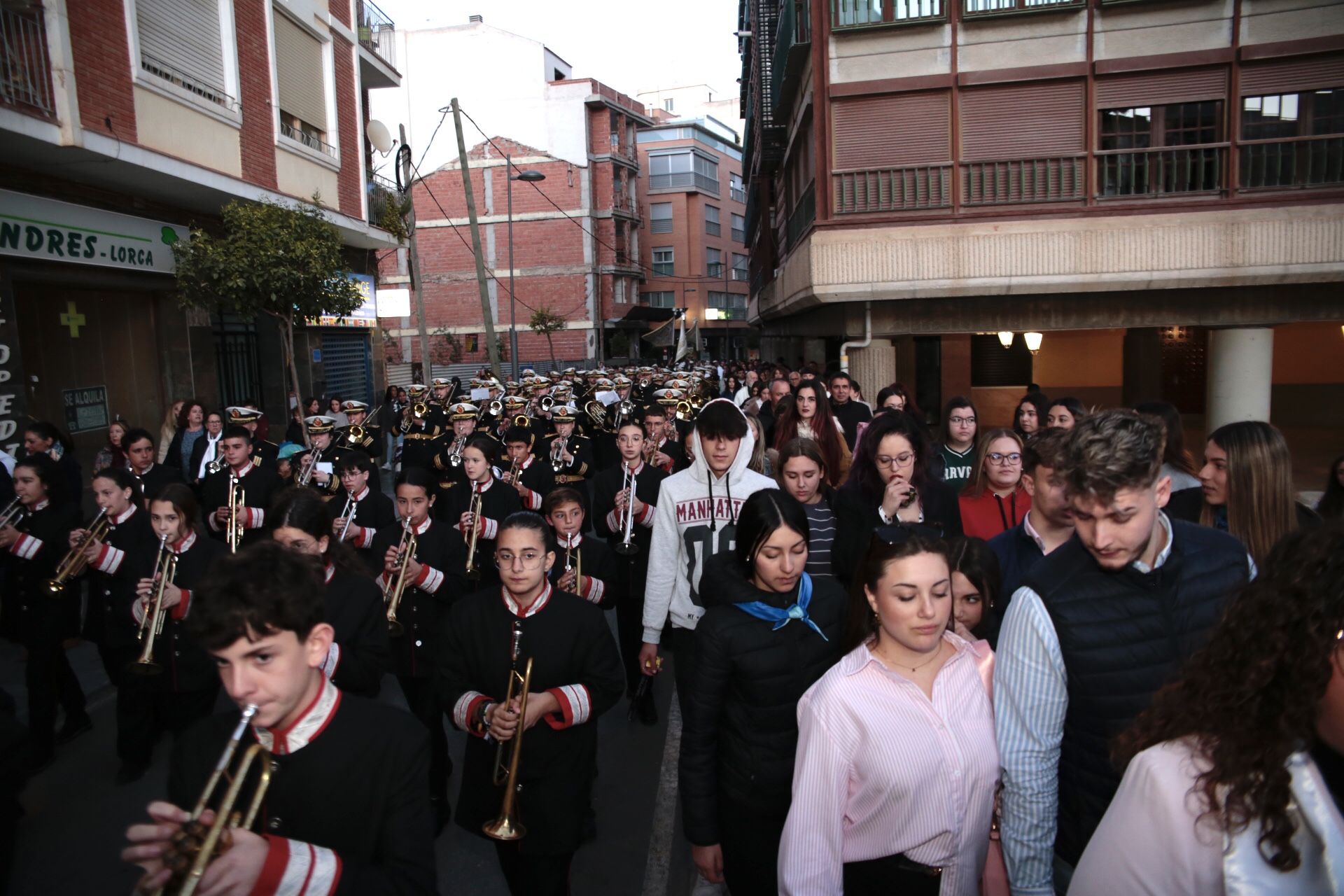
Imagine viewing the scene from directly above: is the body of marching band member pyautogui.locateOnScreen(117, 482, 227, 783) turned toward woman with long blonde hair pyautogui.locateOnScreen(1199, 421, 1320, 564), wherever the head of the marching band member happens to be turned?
no

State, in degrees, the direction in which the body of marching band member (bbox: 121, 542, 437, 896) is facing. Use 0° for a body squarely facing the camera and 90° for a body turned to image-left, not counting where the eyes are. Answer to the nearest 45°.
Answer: approximately 45°

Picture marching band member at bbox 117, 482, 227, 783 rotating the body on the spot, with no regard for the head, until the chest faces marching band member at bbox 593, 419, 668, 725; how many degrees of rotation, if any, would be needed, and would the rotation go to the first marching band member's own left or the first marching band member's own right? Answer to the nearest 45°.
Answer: approximately 135° to the first marching band member's own left

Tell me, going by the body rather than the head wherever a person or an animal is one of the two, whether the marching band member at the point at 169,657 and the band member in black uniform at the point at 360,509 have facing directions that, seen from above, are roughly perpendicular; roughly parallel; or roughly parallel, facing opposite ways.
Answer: roughly parallel

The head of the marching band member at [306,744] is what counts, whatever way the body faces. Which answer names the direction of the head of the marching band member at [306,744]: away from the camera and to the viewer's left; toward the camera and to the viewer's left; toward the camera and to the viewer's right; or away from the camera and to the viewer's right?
toward the camera and to the viewer's left

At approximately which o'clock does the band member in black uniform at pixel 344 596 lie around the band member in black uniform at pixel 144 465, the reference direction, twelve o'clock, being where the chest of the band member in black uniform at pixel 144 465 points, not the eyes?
the band member in black uniform at pixel 344 596 is roughly at 10 o'clock from the band member in black uniform at pixel 144 465.

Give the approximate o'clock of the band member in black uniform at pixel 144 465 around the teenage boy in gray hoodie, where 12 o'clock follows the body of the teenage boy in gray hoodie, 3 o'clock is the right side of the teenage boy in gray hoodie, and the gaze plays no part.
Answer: The band member in black uniform is roughly at 4 o'clock from the teenage boy in gray hoodie.

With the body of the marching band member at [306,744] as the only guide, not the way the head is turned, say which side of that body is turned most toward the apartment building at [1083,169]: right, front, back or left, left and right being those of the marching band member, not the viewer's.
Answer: back

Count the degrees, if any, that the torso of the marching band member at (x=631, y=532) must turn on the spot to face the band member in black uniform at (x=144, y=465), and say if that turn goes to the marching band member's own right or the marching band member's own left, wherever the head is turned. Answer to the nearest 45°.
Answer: approximately 90° to the marching band member's own right

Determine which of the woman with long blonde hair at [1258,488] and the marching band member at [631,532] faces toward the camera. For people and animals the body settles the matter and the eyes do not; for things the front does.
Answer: the marching band member

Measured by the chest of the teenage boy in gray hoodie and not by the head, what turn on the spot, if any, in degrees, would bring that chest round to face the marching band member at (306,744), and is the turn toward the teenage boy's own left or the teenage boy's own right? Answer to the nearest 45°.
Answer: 0° — they already face them

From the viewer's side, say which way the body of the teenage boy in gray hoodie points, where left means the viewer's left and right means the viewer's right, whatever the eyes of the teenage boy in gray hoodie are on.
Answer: facing the viewer

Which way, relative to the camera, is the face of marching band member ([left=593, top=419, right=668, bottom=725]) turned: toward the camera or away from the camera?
toward the camera
